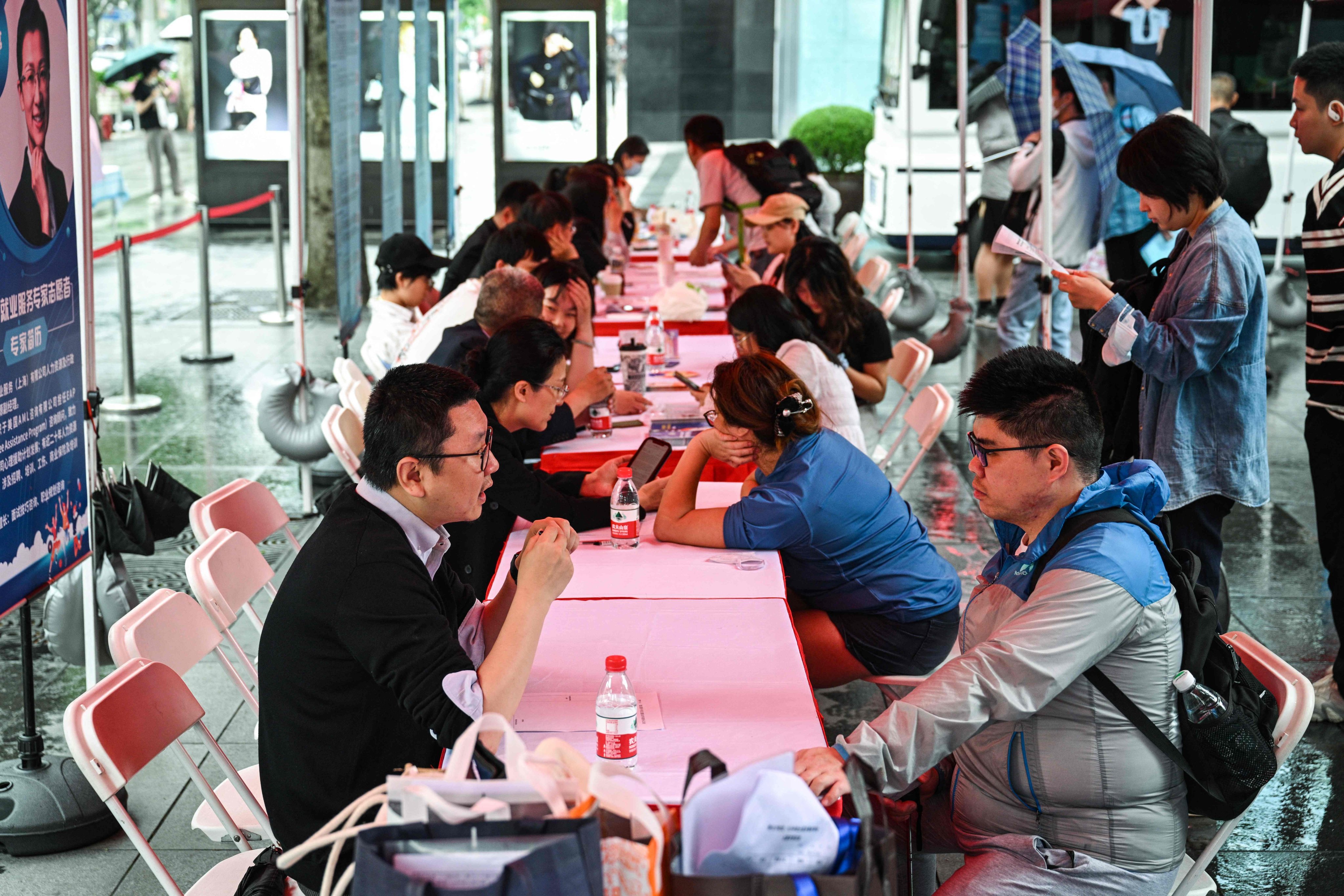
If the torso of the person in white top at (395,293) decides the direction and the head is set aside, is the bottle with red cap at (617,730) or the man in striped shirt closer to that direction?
the man in striped shirt

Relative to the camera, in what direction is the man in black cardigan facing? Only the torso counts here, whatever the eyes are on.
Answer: to the viewer's right

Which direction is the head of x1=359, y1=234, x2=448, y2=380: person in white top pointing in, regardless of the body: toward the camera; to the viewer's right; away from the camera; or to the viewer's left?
to the viewer's right

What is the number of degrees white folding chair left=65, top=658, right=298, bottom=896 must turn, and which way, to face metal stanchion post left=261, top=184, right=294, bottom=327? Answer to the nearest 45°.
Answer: approximately 135° to its left

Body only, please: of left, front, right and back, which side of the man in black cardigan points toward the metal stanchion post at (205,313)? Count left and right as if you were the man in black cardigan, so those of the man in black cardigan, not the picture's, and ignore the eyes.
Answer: left

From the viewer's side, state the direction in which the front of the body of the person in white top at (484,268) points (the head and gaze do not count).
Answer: to the viewer's right

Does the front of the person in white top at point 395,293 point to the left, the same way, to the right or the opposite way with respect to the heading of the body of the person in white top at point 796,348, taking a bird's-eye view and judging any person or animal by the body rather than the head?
the opposite way

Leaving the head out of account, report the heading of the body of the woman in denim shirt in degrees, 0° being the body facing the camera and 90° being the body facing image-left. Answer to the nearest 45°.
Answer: approximately 90°

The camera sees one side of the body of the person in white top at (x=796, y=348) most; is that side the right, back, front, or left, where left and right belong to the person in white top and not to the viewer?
left

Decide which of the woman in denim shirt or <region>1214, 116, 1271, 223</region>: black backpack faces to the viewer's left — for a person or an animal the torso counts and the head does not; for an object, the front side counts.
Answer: the woman in denim shirt

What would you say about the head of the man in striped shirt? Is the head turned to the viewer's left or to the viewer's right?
to the viewer's left

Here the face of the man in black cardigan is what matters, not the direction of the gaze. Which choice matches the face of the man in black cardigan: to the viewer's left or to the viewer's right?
to the viewer's right
